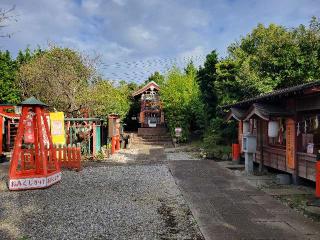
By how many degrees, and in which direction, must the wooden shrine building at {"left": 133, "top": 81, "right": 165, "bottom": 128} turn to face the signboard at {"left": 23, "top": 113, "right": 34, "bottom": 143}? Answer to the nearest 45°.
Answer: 0° — it already faces it

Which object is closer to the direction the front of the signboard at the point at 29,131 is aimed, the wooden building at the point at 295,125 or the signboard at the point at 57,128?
the wooden building

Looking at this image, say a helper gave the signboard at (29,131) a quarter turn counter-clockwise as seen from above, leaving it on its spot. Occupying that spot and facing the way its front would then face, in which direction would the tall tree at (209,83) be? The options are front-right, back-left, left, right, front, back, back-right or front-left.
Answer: front-left

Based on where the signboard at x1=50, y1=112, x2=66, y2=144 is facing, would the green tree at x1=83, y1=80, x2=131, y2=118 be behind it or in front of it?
behind

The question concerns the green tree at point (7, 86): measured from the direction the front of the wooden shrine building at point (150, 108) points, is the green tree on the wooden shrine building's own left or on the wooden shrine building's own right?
on the wooden shrine building's own right

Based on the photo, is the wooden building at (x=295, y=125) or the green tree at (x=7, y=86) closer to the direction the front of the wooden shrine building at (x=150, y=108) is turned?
the wooden building

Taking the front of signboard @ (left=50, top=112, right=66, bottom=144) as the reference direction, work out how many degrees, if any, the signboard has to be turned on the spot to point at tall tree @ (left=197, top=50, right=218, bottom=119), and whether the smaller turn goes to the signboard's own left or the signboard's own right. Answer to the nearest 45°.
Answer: approximately 135° to the signboard's own left

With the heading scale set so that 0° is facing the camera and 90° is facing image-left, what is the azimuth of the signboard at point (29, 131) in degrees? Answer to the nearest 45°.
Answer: approximately 0°

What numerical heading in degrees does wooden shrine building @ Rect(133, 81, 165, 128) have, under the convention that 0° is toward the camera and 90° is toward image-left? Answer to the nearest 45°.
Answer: approximately 0°

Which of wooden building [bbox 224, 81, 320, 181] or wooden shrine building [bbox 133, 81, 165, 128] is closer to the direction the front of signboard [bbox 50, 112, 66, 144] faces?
the wooden building

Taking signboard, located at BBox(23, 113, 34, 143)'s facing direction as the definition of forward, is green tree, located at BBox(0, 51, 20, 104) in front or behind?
behind

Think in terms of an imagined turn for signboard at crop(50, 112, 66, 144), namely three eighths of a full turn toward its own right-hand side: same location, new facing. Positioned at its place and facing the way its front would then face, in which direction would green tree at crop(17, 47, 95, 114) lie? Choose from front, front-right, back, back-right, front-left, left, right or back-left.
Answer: front-right
